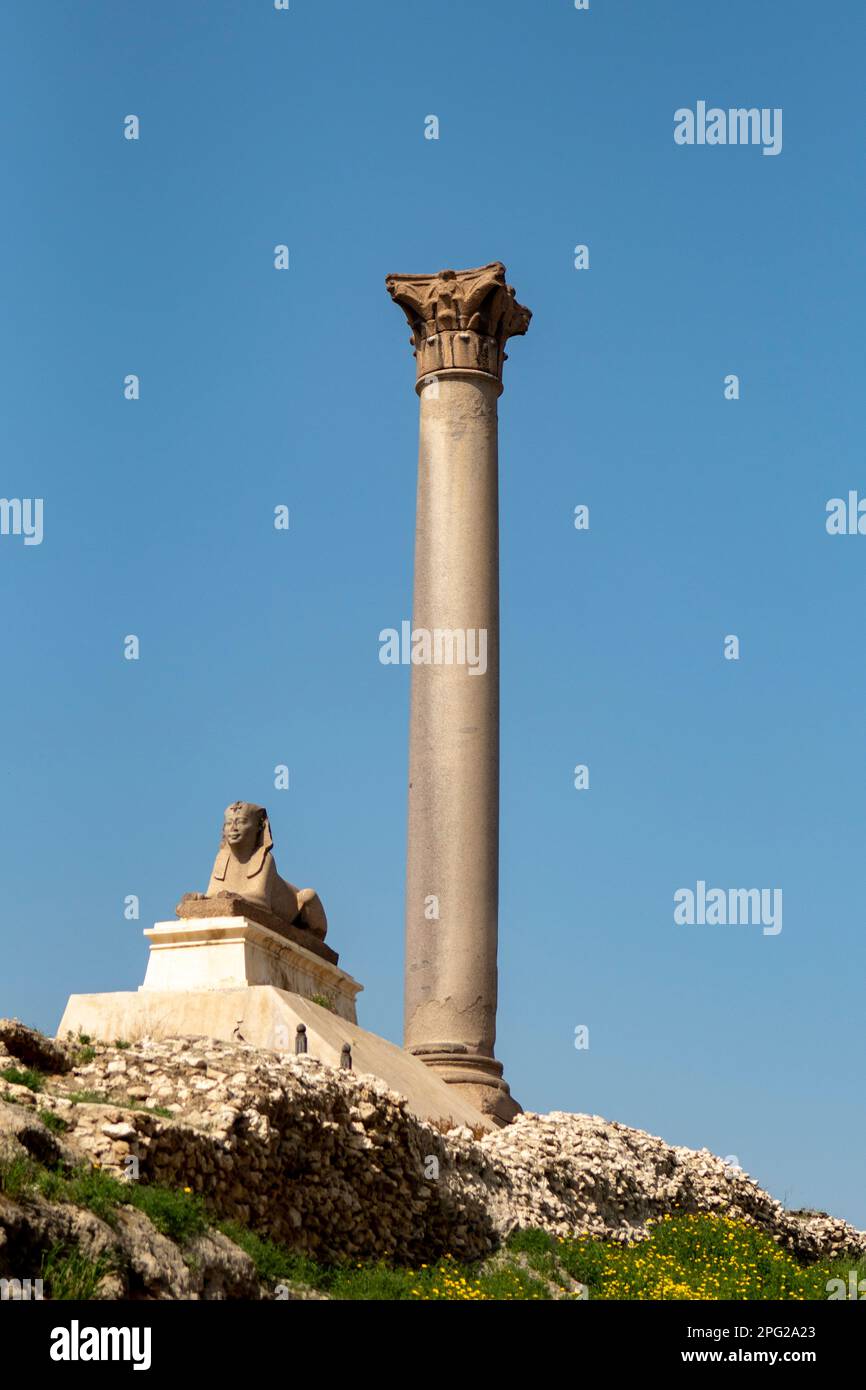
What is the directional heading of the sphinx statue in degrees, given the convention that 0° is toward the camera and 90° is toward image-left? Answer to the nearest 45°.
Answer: approximately 45°

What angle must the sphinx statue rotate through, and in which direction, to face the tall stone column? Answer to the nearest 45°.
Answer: approximately 180°
